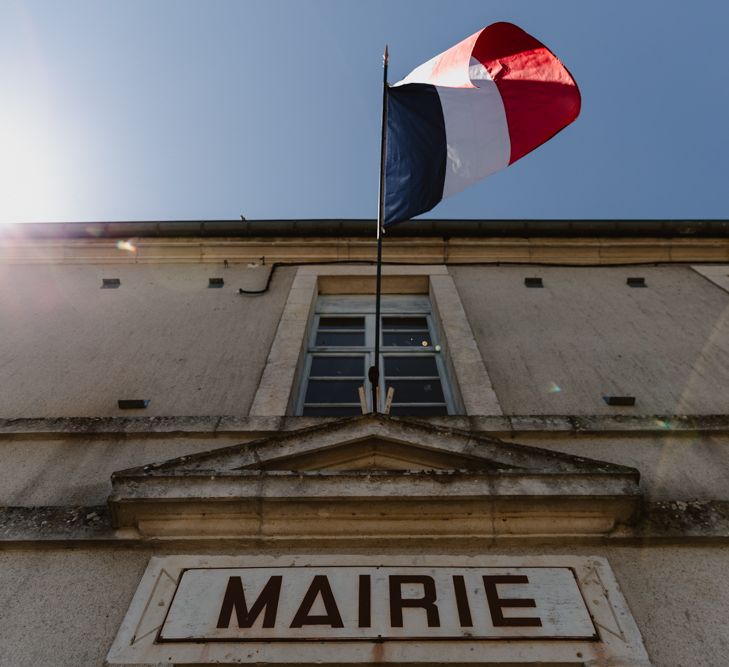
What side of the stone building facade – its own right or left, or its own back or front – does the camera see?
front
